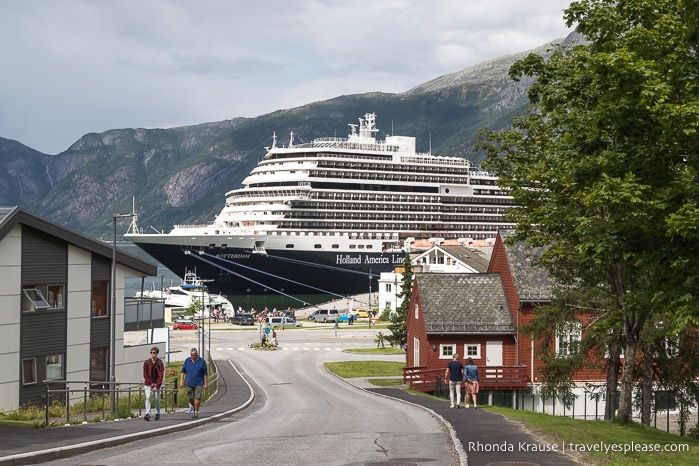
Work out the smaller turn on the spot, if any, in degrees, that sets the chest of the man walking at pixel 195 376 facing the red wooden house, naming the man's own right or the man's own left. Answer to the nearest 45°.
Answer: approximately 135° to the man's own left

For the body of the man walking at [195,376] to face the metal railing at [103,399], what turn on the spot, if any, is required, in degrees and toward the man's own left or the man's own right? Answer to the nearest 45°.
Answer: approximately 135° to the man's own right

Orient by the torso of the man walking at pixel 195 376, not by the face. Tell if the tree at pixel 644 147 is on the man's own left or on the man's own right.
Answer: on the man's own left

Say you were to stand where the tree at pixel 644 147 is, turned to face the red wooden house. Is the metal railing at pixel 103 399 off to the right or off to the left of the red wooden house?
left

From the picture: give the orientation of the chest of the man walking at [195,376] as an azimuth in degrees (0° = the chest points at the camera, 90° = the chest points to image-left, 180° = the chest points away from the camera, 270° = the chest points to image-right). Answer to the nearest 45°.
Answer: approximately 0°
